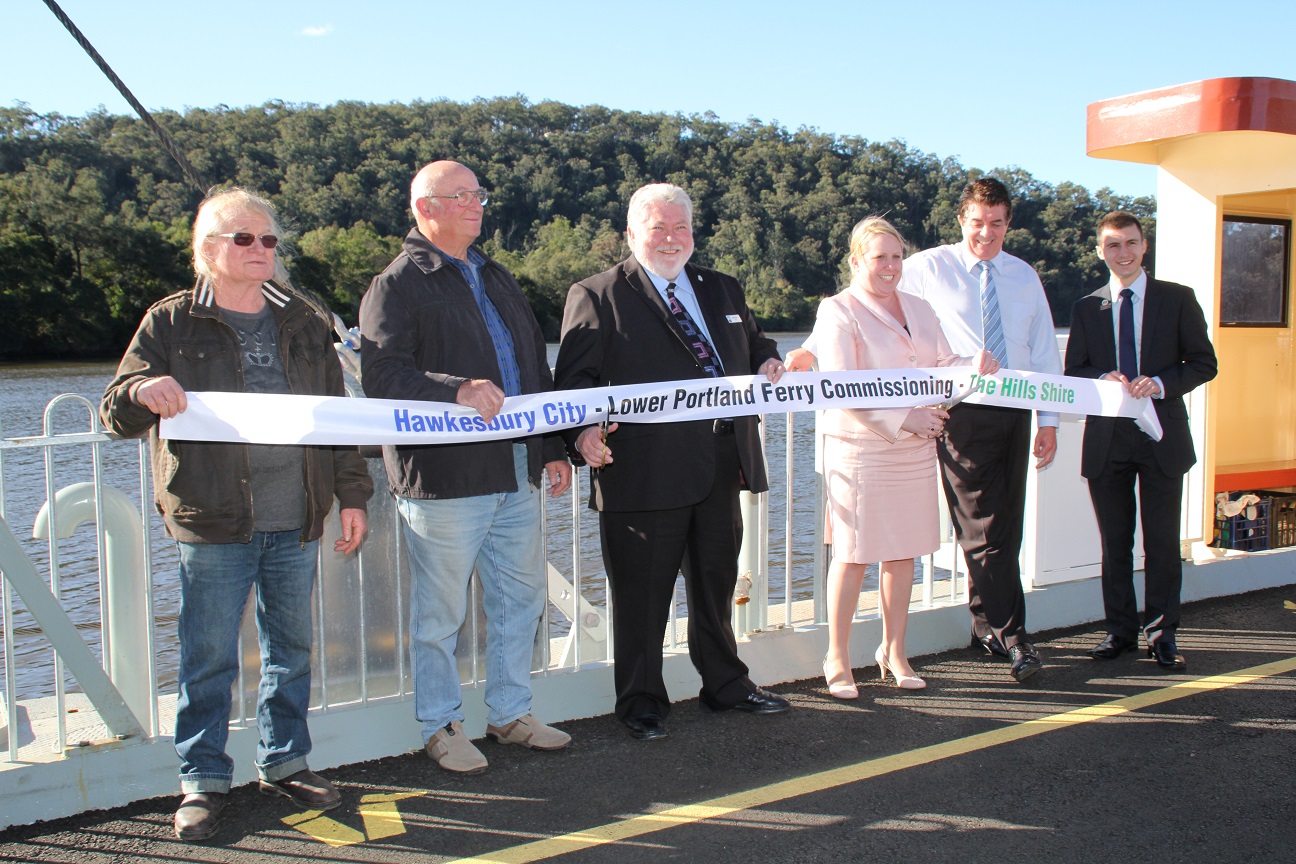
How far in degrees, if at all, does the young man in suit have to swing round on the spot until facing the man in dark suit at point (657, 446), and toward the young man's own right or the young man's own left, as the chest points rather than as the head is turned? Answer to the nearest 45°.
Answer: approximately 45° to the young man's own right

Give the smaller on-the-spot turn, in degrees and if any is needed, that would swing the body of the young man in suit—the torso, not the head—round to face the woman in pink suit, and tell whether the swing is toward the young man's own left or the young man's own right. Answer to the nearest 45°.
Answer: approximately 45° to the young man's own right

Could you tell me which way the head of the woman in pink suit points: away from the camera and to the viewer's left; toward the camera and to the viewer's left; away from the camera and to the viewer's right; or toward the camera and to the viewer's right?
toward the camera and to the viewer's right

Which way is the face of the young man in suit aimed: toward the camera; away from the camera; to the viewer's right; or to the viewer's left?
toward the camera

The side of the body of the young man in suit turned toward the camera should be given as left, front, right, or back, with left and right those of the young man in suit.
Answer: front

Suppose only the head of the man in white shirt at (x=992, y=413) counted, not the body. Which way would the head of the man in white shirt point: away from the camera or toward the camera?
toward the camera
